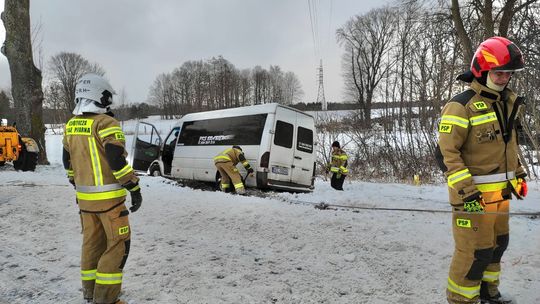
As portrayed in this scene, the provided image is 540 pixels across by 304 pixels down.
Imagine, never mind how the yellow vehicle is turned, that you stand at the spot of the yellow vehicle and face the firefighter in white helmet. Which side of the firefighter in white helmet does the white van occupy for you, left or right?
left

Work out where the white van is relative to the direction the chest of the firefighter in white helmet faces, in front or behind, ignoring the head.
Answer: in front

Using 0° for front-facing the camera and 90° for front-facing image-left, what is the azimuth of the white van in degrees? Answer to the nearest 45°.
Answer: approximately 135°

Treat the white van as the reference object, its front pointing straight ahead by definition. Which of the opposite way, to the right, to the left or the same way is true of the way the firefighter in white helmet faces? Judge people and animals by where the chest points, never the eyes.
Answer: to the right

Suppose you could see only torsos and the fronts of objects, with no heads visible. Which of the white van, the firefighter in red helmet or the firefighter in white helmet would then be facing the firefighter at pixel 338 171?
the firefighter in white helmet

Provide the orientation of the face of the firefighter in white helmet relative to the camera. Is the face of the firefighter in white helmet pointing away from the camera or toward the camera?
away from the camera

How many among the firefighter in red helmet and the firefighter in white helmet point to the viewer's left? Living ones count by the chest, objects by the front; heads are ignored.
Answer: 0

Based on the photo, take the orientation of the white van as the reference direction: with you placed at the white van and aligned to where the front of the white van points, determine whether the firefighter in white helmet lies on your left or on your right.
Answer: on your left

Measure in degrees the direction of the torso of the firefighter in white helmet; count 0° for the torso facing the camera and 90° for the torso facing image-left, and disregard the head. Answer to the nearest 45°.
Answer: approximately 225°

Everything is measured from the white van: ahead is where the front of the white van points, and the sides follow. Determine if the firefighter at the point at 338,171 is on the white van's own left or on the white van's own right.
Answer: on the white van's own right

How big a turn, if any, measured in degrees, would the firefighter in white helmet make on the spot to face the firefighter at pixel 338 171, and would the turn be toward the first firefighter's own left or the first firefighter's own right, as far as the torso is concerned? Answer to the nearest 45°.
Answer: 0° — they already face them

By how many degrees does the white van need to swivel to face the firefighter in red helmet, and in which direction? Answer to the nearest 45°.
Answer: approximately 135° to its left
